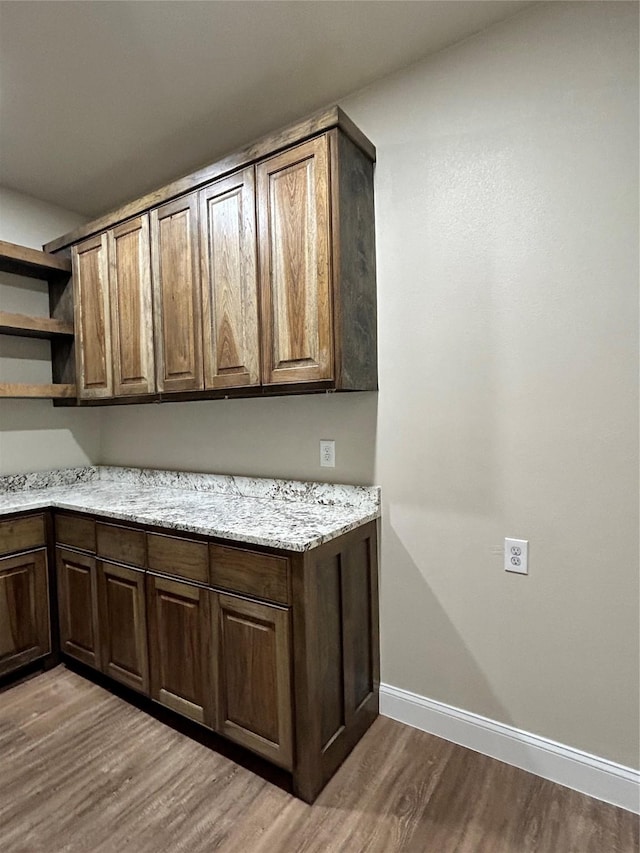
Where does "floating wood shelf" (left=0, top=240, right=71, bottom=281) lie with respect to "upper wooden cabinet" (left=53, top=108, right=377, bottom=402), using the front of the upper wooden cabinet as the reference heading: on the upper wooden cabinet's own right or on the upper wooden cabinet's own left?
on the upper wooden cabinet's own right

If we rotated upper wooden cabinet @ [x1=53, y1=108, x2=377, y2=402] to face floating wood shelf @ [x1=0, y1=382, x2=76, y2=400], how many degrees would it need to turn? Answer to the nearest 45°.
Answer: approximately 90° to its right

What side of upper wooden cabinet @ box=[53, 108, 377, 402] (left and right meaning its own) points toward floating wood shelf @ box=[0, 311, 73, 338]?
right

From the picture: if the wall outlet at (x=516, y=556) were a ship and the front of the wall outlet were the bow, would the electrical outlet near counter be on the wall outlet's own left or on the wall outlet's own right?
on the wall outlet's own right
